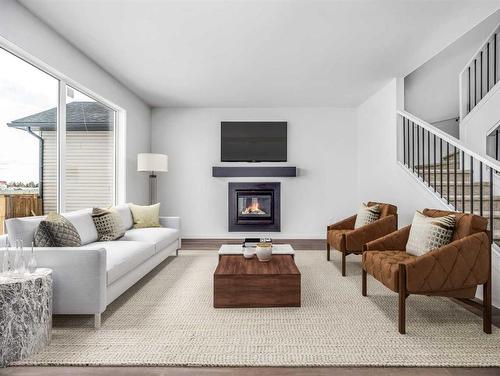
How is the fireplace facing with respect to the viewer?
toward the camera

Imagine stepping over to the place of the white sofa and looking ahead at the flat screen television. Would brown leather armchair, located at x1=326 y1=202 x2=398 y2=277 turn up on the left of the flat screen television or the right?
right

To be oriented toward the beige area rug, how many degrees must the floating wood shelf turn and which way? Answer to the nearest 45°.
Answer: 0° — it already faces it

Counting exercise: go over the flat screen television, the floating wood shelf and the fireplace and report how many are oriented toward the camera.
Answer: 3

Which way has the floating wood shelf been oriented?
toward the camera

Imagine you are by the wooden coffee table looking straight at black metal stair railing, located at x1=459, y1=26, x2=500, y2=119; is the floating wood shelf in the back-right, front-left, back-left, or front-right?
front-left

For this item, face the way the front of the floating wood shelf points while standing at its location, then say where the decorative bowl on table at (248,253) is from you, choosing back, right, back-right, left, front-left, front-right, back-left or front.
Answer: front

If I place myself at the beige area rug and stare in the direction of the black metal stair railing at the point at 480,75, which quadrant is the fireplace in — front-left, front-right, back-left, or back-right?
front-left

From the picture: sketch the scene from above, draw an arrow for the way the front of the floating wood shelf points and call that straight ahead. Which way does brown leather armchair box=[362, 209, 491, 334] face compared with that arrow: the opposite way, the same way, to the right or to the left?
to the right

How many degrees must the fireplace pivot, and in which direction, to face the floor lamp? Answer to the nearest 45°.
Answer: approximately 45° to its right

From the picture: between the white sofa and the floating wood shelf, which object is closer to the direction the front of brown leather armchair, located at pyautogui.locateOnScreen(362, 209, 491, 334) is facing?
the white sofa

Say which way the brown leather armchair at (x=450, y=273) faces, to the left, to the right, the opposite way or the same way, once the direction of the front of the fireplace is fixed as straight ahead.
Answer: to the right

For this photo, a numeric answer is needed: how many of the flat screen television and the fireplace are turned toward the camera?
2

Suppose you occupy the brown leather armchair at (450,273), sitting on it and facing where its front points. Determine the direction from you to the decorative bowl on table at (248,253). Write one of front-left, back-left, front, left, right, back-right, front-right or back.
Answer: front-right
